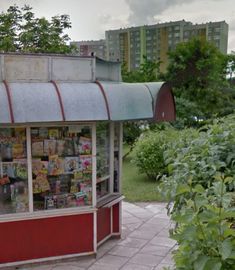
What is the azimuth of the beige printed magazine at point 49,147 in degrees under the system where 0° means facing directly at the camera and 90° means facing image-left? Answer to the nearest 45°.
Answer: approximately 0°

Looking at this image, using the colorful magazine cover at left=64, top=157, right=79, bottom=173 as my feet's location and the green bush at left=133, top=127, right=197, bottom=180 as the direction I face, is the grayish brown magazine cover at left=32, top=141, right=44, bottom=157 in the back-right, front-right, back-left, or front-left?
back-left

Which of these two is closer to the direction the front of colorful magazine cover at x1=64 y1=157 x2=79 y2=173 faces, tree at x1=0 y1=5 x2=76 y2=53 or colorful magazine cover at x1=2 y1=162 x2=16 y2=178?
the colorful magazine cover

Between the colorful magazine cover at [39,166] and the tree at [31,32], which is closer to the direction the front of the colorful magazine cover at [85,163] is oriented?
the colorful magazine cover

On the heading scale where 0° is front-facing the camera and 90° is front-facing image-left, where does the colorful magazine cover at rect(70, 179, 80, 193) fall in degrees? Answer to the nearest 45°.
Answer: approximately 0°
